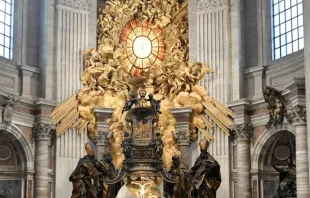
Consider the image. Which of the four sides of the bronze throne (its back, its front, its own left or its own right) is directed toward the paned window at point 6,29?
right

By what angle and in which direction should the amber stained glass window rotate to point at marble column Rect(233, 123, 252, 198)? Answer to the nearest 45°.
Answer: approximately 45° to its left

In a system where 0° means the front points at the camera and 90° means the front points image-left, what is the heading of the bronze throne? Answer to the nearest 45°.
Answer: approximately 0°

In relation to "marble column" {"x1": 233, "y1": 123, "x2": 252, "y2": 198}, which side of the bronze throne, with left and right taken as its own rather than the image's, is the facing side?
left

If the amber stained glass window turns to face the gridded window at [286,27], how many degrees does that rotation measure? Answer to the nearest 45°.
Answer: approximately 45° to its left

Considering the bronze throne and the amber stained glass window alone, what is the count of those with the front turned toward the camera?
2

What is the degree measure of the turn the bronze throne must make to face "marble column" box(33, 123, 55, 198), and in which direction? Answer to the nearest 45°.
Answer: approximately 90° to its right

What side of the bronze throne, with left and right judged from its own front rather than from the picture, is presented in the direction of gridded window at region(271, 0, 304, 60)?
left
